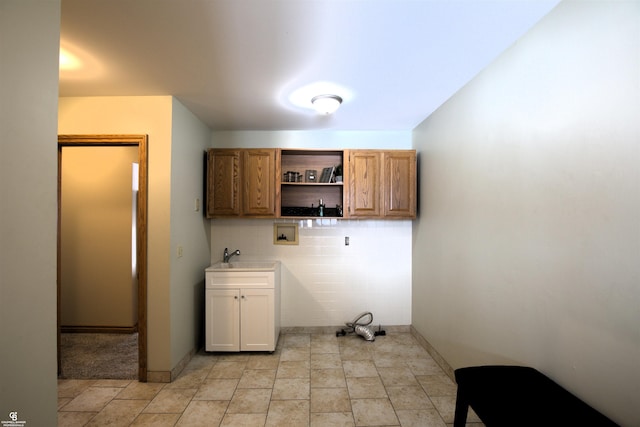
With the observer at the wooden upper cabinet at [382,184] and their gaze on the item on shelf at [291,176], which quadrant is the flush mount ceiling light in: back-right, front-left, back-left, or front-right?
front-left

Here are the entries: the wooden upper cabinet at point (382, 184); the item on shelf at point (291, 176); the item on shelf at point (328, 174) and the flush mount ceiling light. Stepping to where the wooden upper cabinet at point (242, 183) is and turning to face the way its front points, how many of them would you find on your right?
0

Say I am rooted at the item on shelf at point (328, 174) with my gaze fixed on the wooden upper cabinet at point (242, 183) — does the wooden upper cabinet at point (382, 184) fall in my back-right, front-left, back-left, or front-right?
back-left

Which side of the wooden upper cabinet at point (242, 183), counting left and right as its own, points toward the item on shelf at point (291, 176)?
left

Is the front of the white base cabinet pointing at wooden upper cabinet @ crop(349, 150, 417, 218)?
no

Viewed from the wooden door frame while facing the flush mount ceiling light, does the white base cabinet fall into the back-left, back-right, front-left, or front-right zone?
front-left

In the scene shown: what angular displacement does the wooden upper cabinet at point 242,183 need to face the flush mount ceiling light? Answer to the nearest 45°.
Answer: approximately 45° to its left

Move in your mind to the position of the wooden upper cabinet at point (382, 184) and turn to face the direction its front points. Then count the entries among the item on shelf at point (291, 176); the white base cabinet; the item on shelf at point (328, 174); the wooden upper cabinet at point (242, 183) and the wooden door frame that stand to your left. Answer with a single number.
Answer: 0

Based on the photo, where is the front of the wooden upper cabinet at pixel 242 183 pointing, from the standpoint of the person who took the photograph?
facing the viewer

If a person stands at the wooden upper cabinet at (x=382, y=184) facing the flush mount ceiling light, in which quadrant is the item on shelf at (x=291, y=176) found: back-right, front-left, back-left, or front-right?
front-right

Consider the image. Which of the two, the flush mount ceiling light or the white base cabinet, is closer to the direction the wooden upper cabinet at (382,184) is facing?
the flush mount ceiling light

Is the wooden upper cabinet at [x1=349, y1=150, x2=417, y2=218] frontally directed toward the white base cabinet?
no

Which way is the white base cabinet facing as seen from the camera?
toward the camera

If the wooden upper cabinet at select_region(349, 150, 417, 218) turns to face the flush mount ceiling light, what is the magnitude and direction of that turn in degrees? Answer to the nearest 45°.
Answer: approximately 45° to its right

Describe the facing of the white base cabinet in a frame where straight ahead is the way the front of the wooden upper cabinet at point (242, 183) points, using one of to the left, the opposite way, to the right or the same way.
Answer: the same way

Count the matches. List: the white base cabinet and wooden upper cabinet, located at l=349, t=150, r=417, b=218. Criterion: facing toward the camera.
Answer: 2

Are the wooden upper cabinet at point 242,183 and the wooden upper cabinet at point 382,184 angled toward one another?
no

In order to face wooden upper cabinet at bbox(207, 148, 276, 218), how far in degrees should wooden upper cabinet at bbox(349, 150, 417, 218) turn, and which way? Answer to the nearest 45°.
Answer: approximately 90° to its right

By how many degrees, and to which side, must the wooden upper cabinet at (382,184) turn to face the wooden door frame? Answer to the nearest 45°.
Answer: approximately 45° to its right
